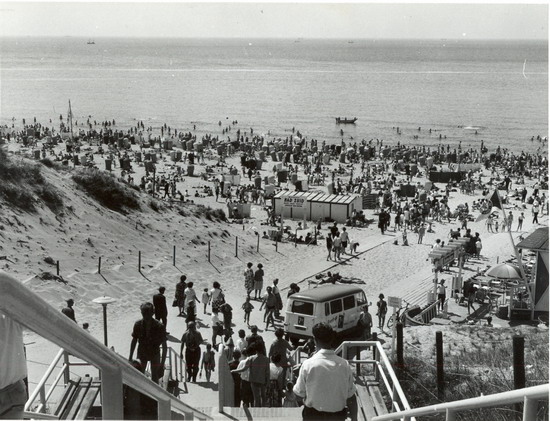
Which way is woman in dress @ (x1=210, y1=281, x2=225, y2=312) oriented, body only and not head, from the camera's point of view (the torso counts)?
away from the camera

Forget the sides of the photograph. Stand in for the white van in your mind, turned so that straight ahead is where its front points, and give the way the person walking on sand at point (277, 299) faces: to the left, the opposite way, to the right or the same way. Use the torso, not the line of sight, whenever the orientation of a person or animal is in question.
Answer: the opposite way

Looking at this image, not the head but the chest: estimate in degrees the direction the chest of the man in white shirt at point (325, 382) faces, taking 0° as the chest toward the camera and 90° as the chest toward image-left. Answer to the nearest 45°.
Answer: approximately 180°

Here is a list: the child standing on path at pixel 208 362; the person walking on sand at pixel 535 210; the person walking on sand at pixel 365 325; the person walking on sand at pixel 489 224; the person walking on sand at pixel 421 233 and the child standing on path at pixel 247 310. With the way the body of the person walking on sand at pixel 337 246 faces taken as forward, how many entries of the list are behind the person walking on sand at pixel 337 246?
3

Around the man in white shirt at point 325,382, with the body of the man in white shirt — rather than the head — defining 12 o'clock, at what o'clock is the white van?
The white van is roughly at 12 o'clock from the man in white shirt.

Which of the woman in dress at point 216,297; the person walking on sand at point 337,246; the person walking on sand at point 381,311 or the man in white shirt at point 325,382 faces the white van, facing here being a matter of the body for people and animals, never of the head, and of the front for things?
the man in white shirt

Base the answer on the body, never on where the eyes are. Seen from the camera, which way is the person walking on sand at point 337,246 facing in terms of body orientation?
away from the camera

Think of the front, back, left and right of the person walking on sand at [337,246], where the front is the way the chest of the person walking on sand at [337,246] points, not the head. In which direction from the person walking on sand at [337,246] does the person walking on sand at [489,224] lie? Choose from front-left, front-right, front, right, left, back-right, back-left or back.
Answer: front-right

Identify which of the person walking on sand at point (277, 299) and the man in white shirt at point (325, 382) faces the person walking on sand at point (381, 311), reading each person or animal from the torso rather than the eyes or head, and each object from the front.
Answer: the man in white shirt

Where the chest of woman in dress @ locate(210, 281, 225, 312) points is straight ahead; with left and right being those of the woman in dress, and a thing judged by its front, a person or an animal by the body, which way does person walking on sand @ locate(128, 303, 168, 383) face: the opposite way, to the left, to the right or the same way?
the opposite way

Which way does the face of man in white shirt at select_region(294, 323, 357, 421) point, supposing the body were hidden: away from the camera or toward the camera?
away from the camera
